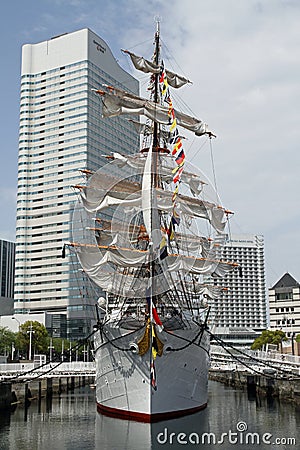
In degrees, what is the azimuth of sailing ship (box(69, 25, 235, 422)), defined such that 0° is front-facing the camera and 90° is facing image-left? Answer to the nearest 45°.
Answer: approximately 0°
